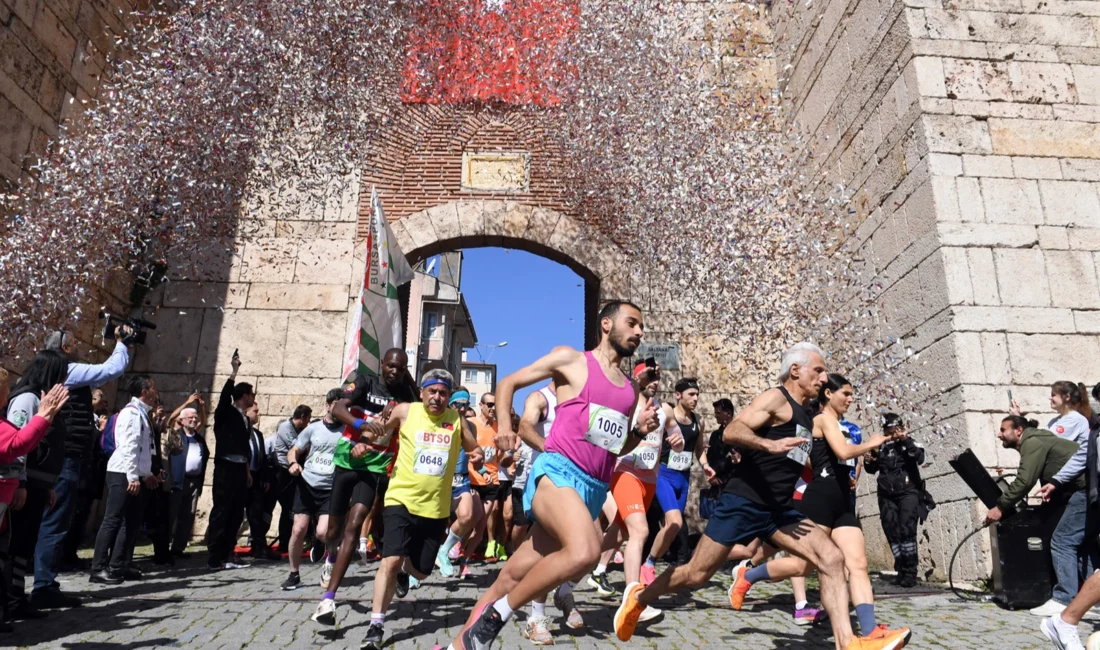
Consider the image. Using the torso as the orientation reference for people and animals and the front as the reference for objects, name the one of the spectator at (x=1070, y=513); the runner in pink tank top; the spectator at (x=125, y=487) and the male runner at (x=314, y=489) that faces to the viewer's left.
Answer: the spectator at (x=1070, y=513)

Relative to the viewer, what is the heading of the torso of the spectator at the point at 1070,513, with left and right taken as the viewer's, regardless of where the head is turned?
facing to the left of the viewer

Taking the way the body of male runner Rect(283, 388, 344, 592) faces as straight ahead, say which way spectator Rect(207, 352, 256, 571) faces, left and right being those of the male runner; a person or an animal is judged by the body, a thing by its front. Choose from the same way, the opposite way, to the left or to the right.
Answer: to the left

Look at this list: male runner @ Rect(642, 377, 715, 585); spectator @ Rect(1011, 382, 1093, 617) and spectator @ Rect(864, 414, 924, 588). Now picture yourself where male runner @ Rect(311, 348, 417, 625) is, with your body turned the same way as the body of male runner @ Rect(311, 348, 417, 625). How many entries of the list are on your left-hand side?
3

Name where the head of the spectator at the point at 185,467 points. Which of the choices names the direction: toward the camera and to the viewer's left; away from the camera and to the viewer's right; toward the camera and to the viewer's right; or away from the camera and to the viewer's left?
toward the camera and to the viewer's right

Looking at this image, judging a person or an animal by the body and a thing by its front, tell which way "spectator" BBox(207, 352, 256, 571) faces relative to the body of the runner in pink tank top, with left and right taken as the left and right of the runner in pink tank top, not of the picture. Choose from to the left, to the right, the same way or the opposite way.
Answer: to the left

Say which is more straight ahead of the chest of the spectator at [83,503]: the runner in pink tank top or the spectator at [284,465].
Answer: the spectator

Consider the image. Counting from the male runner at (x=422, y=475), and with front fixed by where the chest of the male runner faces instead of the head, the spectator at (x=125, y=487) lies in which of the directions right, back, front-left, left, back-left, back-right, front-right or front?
back-right

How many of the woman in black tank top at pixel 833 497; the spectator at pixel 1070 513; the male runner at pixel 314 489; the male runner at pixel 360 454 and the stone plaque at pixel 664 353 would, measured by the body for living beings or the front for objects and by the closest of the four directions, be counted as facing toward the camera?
3

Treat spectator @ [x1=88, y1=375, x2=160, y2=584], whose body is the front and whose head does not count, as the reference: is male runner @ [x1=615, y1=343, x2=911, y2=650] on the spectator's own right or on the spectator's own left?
on the spectator's own right

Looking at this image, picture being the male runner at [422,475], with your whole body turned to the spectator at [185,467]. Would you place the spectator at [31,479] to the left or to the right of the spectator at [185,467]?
left
